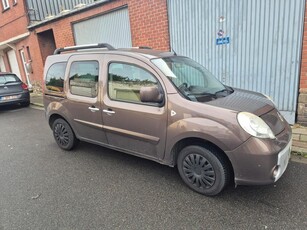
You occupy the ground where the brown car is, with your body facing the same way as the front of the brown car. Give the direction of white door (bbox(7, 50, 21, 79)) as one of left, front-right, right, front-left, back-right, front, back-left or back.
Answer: back

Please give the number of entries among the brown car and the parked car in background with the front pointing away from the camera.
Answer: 1

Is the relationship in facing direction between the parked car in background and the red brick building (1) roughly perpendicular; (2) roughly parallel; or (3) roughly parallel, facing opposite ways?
roughly perpendicular

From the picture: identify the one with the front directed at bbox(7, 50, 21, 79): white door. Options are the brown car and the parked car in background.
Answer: the parked car in background

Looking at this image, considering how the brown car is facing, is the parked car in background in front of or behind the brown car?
behind

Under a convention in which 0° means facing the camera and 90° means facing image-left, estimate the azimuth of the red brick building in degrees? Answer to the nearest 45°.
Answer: approximately 45°

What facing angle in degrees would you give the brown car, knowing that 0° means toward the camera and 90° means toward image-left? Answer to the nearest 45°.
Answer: approximately 315°

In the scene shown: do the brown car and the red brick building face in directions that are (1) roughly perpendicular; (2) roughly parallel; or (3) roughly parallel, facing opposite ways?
roughly perpendicular

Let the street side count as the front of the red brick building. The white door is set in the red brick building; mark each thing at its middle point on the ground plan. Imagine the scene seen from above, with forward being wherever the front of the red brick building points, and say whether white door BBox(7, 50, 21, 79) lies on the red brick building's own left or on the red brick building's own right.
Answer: on the red brick building's own right

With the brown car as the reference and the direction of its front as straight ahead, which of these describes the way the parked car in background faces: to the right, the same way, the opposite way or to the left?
the opposite way

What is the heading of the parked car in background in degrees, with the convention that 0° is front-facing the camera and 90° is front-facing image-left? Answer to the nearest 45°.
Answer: approximately 180°
